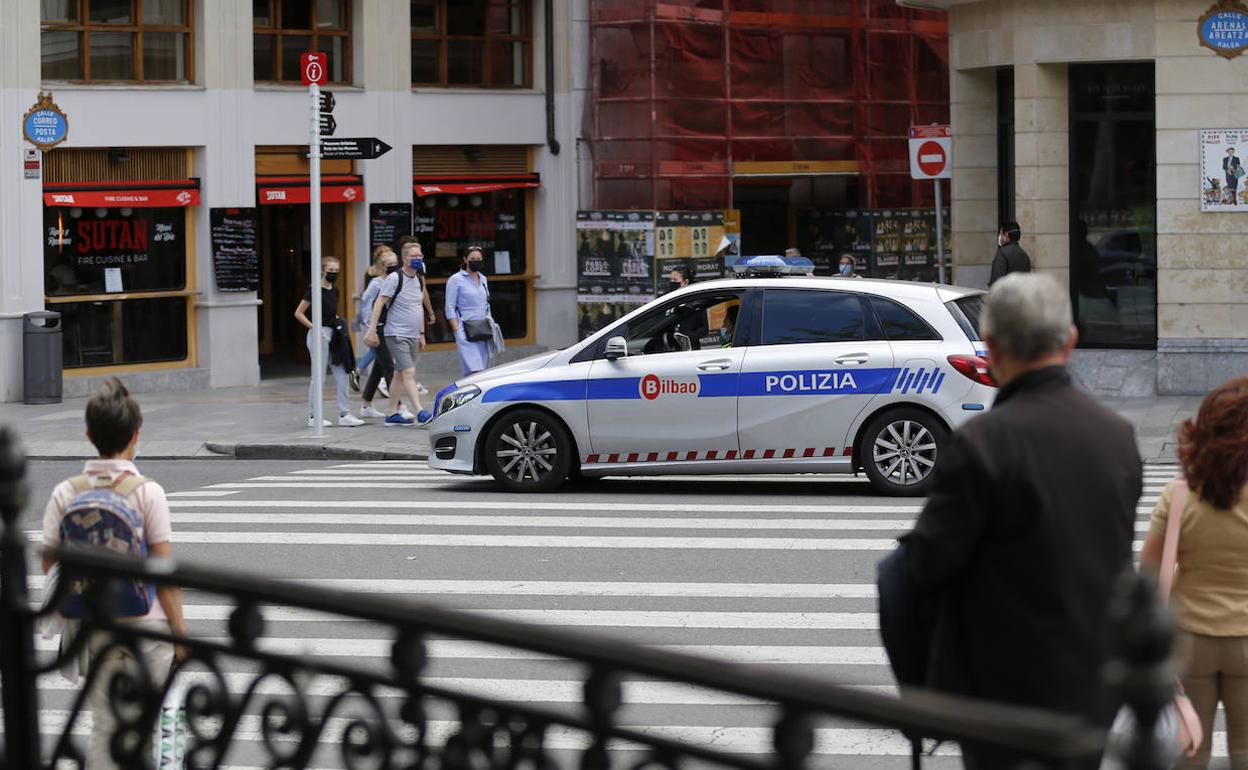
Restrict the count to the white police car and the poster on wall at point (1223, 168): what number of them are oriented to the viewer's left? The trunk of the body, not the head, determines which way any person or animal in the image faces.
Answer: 1

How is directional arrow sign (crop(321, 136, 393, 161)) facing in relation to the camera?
toward the camera

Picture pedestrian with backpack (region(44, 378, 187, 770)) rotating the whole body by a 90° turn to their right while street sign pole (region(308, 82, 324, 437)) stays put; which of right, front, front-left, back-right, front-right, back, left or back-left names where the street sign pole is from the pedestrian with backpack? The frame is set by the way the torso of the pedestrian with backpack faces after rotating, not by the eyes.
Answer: left

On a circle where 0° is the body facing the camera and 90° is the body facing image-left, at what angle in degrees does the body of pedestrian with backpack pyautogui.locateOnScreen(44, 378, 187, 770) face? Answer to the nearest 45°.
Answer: approximately 180°

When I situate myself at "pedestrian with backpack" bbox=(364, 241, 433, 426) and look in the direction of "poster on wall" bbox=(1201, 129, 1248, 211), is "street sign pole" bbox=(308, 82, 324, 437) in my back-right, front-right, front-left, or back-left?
back-right

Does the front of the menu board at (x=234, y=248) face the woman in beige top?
yes

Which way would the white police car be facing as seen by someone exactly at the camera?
facing to the left of the viewer

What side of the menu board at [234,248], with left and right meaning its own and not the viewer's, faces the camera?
front

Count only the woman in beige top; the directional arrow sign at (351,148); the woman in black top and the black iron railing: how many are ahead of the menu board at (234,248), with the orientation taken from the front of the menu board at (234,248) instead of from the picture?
4

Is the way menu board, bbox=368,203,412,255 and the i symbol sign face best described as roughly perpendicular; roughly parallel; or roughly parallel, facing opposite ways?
roughly parallel

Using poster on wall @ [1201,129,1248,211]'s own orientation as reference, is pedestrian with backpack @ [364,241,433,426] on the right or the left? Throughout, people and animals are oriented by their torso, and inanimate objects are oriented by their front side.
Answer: on its right

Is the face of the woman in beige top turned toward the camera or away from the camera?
away from the camera

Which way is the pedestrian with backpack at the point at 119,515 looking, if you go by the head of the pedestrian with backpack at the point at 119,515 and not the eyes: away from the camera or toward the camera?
away from the camera

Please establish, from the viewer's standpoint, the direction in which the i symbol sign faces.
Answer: facing the viewer

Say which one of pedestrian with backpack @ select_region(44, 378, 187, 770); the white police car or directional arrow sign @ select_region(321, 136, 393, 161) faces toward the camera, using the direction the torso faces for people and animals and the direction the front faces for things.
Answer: the directional arrow sign
